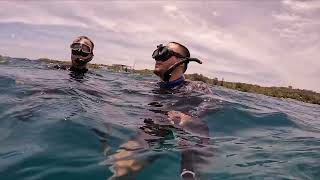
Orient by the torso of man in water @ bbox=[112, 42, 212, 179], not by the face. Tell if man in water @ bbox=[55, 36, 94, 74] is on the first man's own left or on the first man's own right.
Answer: on the first man's own right

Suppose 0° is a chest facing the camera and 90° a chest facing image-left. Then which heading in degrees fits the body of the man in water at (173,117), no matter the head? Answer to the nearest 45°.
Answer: approximately 45°
